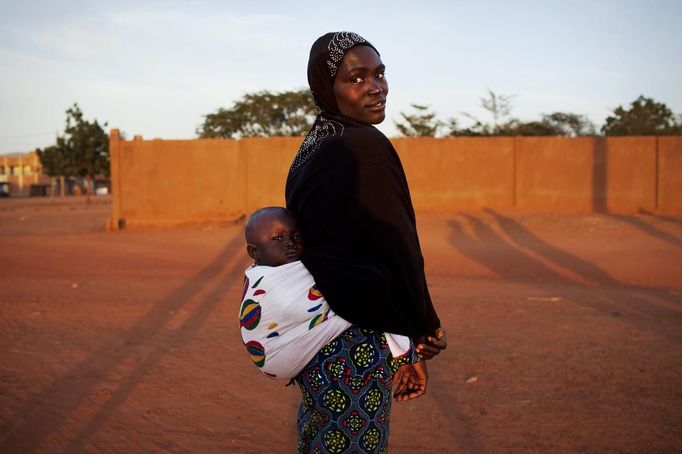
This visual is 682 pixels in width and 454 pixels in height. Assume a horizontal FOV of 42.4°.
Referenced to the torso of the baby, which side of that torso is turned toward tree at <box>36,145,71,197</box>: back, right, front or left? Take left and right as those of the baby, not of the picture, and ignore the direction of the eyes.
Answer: left

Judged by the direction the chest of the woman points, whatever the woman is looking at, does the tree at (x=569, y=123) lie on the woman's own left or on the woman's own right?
on the woman's own left

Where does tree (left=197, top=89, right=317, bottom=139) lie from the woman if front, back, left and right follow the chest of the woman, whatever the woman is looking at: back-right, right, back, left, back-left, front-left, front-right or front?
left

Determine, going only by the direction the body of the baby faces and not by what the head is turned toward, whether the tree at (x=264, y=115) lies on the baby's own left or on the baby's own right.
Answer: on the baby's own left
